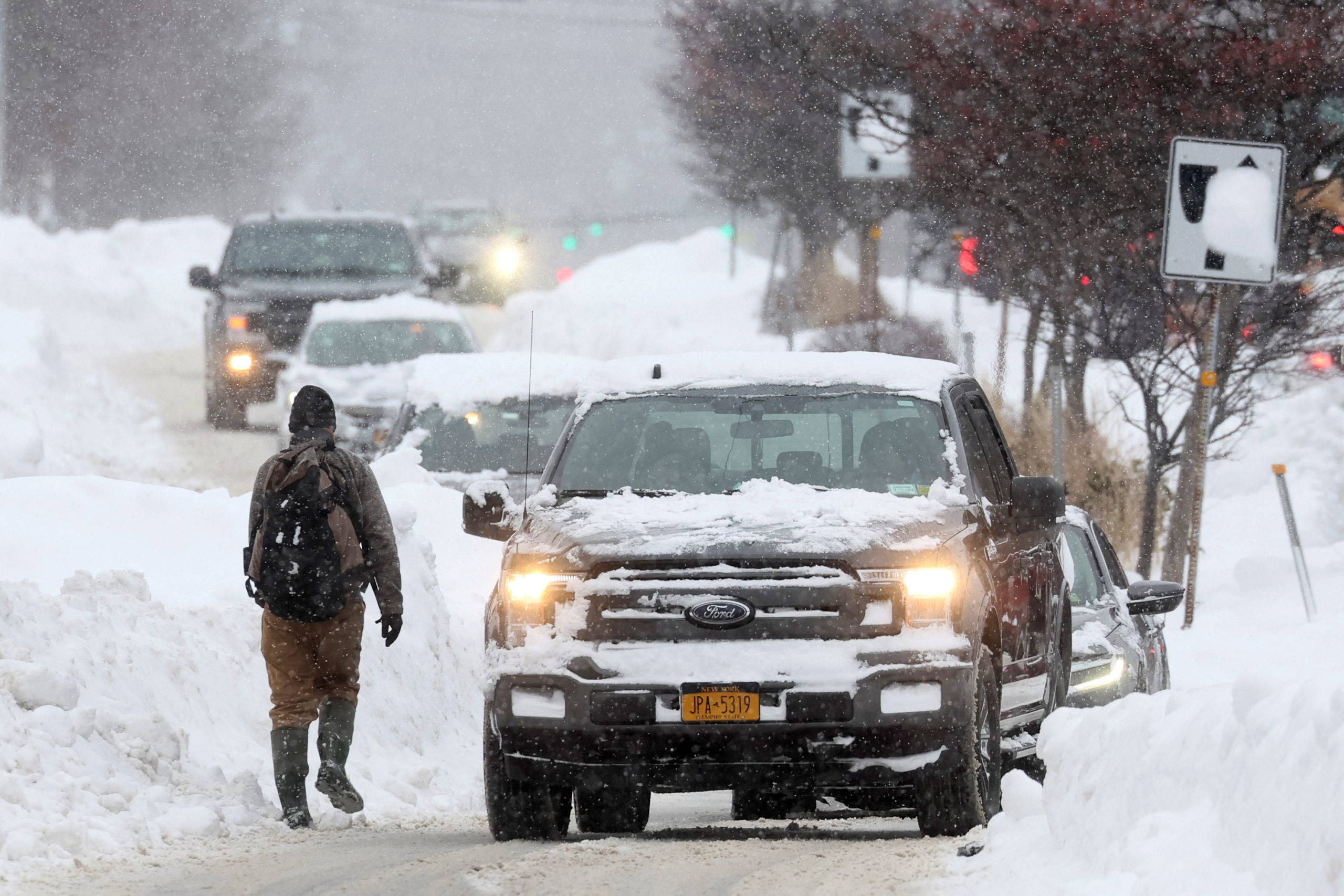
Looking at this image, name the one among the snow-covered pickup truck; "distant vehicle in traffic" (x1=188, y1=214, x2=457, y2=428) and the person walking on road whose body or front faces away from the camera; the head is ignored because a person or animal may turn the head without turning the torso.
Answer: the person walking on road

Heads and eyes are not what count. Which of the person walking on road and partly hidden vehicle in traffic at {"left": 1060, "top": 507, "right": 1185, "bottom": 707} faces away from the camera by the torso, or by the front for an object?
the person walking on road

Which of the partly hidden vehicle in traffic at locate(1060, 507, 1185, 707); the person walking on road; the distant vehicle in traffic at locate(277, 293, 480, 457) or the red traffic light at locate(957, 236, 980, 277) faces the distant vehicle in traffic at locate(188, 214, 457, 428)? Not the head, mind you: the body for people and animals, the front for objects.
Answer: the person walking on road

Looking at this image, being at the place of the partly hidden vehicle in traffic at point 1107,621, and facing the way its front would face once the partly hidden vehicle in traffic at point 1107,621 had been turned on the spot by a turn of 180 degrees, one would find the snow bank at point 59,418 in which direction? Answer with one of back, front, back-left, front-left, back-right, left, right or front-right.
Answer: left

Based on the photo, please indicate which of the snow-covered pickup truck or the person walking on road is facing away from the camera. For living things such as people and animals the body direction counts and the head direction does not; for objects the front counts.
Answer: the person walking on road

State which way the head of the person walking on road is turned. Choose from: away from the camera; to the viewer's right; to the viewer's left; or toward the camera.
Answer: away from the camera

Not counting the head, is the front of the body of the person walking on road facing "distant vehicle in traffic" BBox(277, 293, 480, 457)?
yes

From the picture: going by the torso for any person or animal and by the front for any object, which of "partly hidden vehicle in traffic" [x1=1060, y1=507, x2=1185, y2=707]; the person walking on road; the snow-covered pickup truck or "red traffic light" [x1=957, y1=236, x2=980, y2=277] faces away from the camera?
the person walking on road

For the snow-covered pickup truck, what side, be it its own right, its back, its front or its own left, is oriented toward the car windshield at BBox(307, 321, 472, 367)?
back

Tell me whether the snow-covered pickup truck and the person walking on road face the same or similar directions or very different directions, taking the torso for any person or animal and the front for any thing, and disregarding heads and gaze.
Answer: very different directions

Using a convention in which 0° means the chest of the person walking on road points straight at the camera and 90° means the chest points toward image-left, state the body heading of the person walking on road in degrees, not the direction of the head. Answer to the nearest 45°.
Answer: approximately 180°

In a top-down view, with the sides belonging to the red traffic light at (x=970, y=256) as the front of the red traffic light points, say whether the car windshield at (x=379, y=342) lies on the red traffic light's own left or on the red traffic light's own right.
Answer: on the red traffic light's own right

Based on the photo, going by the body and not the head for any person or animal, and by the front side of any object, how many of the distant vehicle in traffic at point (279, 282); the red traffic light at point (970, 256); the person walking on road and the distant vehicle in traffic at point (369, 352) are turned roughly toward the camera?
3
